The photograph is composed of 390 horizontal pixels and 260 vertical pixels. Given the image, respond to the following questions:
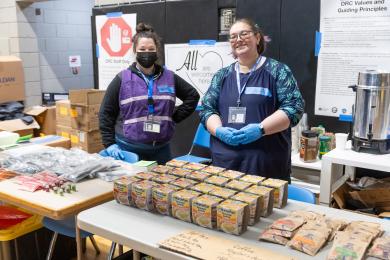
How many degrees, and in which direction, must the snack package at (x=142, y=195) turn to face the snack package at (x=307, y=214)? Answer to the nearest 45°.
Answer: approximately 135° to its left

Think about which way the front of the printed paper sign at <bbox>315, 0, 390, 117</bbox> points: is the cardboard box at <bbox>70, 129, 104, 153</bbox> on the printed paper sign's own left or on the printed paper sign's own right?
on the printed paper sign's own right

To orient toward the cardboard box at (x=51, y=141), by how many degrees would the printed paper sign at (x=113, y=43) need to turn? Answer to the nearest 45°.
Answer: approximately 45° to its right

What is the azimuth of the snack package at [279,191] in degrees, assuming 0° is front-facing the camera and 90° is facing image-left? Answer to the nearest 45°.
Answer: approximately 45°

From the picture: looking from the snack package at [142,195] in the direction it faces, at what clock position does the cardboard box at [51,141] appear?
The cardboard box is roughly at 4 o'clock from the snack package.

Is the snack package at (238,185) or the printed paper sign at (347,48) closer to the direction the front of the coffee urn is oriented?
the snack package

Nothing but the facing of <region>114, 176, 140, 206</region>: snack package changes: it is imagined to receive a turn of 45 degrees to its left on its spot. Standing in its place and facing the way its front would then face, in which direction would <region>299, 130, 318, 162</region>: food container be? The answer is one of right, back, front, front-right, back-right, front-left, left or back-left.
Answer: back-left

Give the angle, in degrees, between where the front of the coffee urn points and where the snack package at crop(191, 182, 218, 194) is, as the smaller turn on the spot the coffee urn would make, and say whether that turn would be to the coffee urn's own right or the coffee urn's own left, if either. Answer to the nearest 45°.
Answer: approximately 45° to the coffee urn's own right

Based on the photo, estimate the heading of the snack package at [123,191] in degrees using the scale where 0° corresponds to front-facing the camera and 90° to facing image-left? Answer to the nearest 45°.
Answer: approximately 45°
